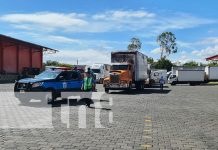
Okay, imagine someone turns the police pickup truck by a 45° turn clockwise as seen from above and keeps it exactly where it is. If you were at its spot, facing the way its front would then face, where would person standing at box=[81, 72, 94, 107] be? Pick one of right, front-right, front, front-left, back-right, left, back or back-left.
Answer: back-left

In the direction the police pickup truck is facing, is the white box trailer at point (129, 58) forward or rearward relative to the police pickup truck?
rearward

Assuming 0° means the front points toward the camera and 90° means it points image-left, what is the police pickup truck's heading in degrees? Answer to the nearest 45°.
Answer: approximately 45°
